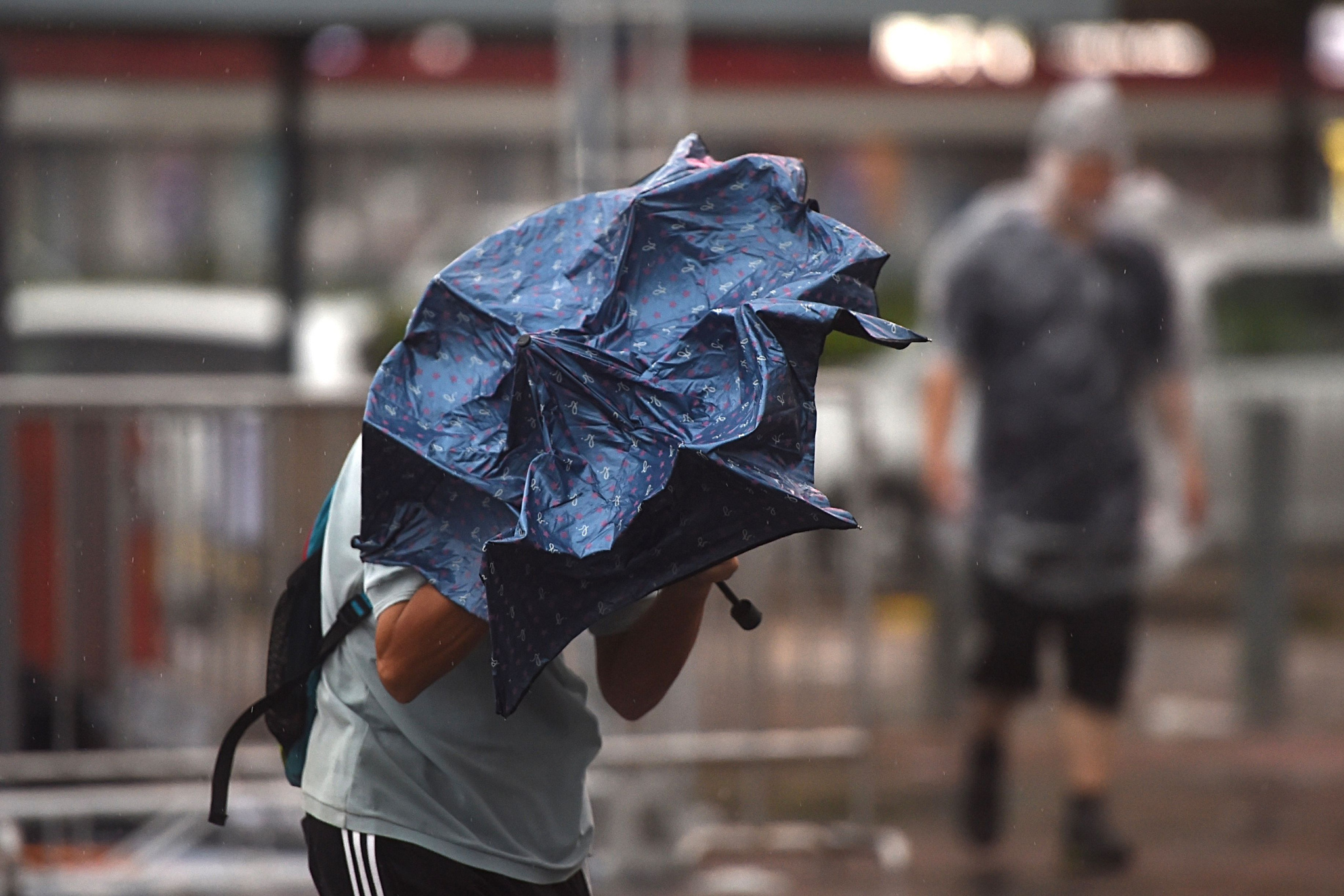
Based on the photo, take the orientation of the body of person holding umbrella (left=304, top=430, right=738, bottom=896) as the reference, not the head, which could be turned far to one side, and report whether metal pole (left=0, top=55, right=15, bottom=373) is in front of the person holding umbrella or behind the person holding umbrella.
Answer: behind

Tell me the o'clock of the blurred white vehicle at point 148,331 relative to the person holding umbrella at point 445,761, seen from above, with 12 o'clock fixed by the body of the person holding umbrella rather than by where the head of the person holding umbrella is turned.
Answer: The blurred white vehicle is roughly at 7 o'clock from the person holding umbrella.

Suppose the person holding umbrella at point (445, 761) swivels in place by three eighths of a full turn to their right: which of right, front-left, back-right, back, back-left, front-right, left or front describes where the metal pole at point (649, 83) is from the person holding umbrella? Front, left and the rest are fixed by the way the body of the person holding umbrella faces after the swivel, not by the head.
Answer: right

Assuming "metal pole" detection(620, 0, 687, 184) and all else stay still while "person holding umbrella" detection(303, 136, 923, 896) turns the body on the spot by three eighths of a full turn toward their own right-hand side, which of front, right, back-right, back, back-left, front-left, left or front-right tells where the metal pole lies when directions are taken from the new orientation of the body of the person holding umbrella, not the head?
right

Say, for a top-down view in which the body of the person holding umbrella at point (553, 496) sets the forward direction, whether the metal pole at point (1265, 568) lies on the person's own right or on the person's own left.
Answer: on the person's own left

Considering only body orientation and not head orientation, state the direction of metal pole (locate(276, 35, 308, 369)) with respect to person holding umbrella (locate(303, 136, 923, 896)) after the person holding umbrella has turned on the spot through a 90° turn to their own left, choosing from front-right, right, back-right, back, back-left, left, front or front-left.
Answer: front-left

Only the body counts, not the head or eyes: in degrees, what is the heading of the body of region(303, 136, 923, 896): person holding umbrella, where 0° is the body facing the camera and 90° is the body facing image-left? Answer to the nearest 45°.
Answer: approximately 315°

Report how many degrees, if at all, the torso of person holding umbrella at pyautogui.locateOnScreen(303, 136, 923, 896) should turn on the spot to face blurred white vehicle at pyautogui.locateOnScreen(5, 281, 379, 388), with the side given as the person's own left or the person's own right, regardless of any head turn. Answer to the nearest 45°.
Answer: approximately 135° to the person's own left

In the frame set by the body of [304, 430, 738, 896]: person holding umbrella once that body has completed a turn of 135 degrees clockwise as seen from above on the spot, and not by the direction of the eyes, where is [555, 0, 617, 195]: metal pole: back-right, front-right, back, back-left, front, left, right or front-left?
right

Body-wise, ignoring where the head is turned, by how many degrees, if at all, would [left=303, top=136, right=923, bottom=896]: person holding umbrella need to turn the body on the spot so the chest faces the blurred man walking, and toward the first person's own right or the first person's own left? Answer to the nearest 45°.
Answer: approximately 90° to the first person's own left

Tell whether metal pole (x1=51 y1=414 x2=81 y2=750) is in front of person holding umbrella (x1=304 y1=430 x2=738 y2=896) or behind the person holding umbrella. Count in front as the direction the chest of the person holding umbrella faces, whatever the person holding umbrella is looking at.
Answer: behind

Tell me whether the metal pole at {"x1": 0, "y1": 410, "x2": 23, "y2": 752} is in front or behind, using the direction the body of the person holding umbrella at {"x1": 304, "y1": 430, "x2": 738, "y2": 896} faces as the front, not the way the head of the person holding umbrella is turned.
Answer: behind

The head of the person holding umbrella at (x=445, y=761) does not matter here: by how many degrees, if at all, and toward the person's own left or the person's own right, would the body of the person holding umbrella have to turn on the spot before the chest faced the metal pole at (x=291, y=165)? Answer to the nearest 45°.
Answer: approximately 135° to the person's own left

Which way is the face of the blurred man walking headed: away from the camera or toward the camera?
toward the camera
